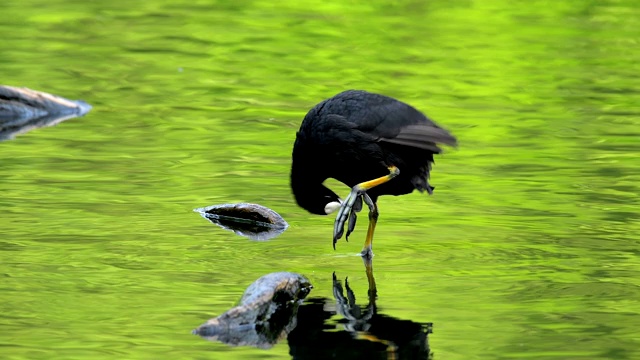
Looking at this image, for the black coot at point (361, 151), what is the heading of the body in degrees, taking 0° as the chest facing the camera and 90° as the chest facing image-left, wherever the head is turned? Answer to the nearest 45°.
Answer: approximately 90°

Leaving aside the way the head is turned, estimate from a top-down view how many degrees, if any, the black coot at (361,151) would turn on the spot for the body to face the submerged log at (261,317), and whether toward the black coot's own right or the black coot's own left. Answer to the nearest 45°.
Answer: approximately 90° to the black coot's own left

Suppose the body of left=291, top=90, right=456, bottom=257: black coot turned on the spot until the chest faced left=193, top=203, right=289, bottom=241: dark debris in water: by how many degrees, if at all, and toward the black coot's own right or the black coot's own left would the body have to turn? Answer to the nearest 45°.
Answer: approximately 45° to the black coot's own right

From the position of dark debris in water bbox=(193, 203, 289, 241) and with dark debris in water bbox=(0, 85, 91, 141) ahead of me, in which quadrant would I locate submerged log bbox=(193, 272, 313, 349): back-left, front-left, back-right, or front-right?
back-left

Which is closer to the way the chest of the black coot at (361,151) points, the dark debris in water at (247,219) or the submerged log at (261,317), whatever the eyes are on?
the dark debris in water

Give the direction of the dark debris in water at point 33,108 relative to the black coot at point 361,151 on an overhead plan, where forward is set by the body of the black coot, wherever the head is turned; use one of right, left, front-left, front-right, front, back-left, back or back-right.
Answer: front-right

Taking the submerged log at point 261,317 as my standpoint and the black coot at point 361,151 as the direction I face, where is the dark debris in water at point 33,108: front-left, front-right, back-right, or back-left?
front-left
